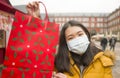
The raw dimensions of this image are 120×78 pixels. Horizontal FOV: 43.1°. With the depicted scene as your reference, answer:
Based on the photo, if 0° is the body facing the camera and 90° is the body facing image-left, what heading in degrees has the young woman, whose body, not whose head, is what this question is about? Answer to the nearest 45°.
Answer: approximately 0°
